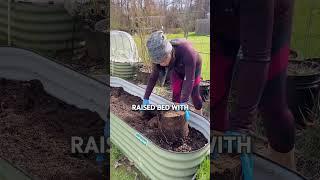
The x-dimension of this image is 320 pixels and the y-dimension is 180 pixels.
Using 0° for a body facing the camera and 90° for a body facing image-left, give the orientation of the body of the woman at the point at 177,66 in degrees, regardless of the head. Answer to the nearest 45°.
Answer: approximately 45°
